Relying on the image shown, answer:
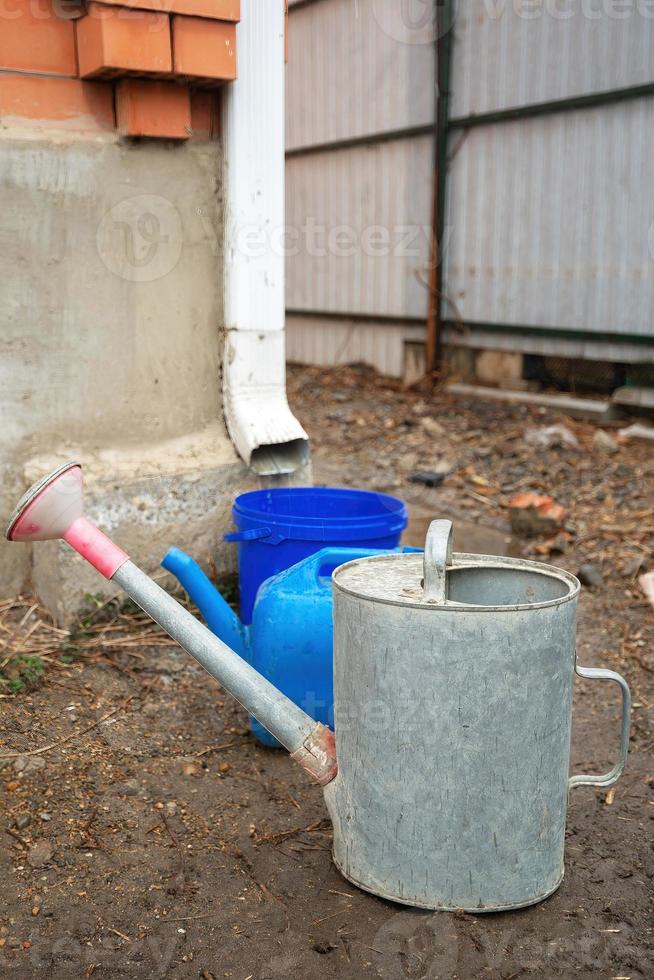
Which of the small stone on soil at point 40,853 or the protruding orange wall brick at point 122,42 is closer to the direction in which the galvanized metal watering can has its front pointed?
the small stone on soil

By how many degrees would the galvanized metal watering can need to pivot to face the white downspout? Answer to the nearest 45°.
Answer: approximately 90° to its right

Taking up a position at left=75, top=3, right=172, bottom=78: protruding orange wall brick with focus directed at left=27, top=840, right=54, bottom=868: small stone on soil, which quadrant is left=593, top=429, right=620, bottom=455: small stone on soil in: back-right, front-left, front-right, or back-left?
back-left

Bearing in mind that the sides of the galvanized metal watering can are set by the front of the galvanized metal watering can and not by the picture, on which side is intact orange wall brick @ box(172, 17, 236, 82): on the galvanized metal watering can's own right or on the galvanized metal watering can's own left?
on the galvanized metal watering can's own right

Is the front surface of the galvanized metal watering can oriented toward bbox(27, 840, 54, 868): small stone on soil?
yes

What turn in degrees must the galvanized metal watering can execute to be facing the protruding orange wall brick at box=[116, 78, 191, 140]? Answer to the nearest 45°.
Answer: approximately 45° to its right

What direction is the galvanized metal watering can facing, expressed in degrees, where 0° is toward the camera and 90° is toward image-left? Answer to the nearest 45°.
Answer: approximately 90°

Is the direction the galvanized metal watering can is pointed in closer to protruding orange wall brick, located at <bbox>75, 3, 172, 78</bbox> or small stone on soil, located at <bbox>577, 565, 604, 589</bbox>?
the protruding orange wall brick

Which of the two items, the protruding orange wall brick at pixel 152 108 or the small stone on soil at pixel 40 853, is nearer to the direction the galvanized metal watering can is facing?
the small stone on soil

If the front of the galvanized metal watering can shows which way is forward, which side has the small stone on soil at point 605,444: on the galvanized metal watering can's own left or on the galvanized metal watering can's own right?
on the galvanized metal watering can's own right

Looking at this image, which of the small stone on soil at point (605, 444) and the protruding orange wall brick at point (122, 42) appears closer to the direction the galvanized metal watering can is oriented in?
the protruding orange wall brick

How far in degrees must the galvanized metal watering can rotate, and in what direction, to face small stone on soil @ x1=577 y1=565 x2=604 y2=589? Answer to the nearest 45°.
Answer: approximately 135° to its right
